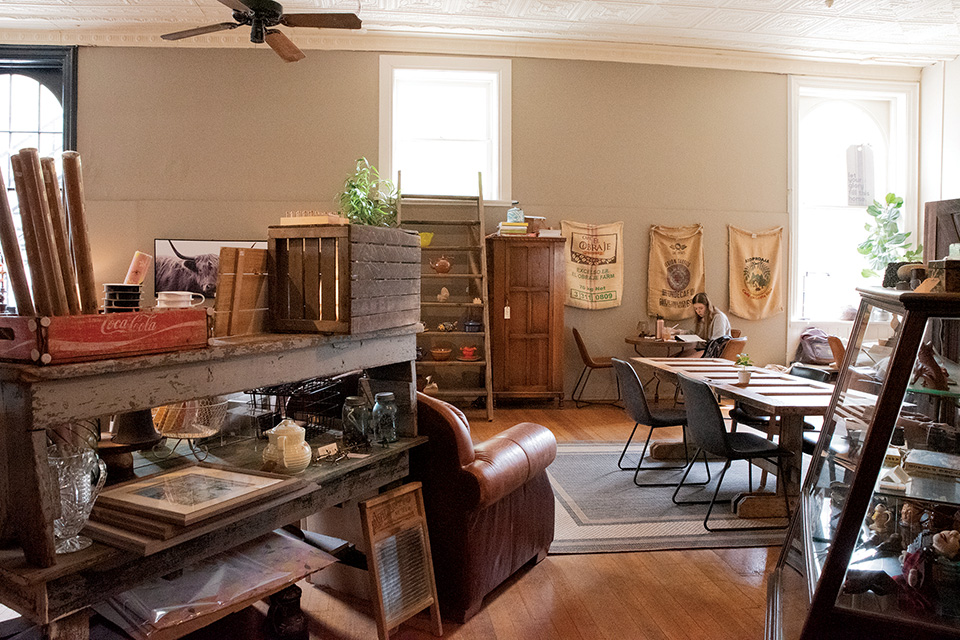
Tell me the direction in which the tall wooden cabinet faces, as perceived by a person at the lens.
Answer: facing the viewer

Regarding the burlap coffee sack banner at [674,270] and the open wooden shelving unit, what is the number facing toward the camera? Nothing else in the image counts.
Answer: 2

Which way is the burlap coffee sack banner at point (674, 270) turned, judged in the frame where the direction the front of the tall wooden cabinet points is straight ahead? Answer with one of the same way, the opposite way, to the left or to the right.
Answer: the same way

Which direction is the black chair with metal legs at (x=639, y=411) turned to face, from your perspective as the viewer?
facing to the right of the viewer

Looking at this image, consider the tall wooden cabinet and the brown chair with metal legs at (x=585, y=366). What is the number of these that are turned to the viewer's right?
1

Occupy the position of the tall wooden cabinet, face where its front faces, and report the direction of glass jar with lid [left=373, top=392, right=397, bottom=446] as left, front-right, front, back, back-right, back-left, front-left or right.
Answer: front

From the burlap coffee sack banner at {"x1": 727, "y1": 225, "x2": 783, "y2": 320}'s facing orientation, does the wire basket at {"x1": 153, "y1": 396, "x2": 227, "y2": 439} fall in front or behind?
in front

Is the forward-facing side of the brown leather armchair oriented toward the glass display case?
no

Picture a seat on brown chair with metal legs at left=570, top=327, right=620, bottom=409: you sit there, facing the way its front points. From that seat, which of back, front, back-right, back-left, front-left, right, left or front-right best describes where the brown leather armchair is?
right

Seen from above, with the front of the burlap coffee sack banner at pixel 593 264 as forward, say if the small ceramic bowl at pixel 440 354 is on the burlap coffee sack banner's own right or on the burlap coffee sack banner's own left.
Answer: on the burlap coffee sack banner's own right

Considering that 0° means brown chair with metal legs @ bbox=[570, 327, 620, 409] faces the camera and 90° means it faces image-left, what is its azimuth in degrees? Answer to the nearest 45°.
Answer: approximately 270°

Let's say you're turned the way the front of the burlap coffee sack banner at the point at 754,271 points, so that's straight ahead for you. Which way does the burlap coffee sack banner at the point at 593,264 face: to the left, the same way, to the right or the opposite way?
the same way

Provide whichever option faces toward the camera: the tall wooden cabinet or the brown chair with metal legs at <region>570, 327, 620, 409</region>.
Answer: the tall wooden cabinet

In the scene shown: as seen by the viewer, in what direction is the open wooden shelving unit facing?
toward the camera

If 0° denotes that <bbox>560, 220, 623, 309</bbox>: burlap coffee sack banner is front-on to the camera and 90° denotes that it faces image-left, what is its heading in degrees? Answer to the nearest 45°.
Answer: approximately 0°

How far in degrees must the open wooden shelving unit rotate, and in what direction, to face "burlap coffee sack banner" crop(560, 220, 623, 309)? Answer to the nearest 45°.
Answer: approximately 90° to its left

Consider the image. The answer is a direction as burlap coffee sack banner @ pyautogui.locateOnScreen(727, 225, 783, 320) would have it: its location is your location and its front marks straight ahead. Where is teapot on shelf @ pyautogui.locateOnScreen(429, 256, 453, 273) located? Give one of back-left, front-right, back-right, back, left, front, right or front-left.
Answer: front-right

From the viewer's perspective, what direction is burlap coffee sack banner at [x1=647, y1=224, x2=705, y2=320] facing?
toward the camera
